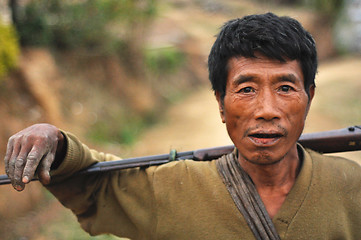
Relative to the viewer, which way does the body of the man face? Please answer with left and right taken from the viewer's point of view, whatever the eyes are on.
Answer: facing the viewer

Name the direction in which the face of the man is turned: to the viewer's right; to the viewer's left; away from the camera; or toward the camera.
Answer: toward the camera
